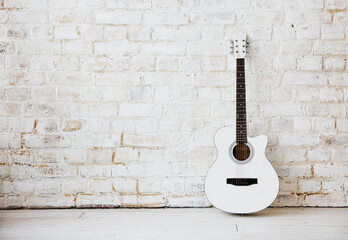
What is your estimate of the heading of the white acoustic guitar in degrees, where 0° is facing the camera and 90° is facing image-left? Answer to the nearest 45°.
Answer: approximately 0°
